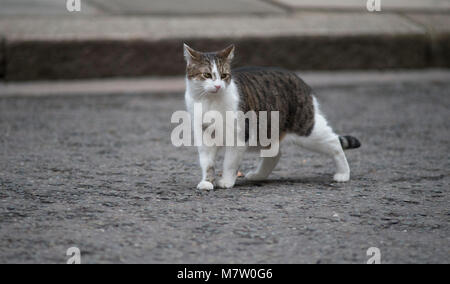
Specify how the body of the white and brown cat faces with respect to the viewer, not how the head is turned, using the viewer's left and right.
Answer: facing the viewer and to the left of the viewer
